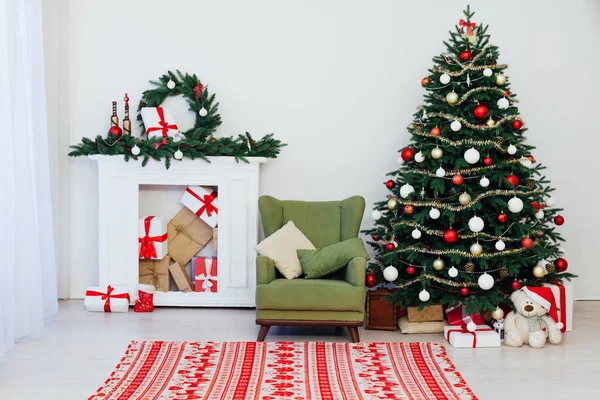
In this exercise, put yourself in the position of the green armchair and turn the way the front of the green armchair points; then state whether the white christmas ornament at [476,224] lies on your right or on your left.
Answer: on your left

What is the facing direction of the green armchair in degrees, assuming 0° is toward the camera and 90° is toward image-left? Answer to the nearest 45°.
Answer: approximately 0°

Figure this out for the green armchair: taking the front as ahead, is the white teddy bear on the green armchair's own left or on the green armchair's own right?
on the green armchair's own left

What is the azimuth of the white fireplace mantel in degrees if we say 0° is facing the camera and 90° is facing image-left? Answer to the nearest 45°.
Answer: approximately 0°

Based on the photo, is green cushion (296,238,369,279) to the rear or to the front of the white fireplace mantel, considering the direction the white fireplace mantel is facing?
to the front

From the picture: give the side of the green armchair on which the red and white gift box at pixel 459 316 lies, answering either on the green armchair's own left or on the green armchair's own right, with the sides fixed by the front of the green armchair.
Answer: on the green armchair's own left

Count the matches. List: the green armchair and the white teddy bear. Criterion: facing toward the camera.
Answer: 2

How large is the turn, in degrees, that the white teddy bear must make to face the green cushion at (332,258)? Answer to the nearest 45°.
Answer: approximately 90° to its right

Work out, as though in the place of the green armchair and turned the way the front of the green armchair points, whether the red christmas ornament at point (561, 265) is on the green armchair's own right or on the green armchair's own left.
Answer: on the green armchair's own left

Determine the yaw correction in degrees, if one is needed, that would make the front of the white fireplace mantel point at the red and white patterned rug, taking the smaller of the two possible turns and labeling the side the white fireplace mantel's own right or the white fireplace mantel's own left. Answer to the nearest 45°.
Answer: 0° — it already faces it

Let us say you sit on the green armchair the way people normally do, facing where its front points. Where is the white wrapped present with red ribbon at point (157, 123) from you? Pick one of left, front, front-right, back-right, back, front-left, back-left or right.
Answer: back-right

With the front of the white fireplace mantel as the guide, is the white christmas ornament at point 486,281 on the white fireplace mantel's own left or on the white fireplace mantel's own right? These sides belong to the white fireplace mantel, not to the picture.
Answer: on the white fireplace mantel's own left
